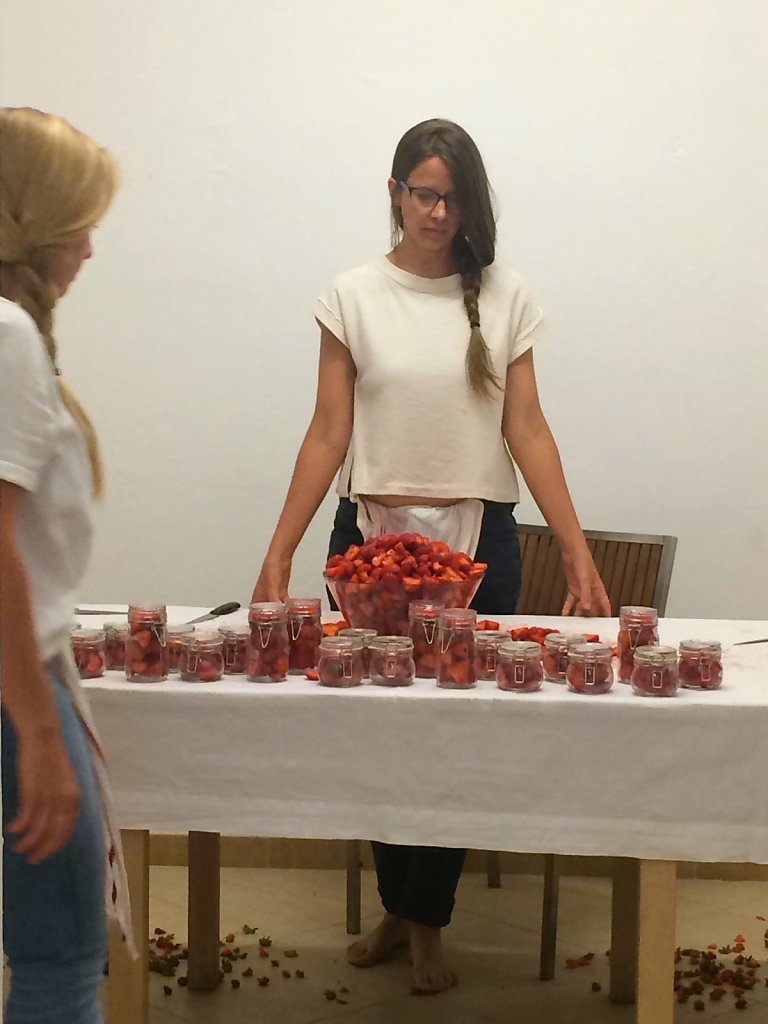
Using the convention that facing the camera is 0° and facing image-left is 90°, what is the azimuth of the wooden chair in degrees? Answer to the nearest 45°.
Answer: approximately 45°

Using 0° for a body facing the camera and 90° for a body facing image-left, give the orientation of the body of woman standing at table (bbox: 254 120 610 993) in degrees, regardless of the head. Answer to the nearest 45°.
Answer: approximately 0°

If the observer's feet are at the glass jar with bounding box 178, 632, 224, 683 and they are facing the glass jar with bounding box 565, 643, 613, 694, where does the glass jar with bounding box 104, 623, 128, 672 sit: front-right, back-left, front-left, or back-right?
back-left

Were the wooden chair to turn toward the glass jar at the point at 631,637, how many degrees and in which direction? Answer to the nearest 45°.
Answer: approximately 45° to its left

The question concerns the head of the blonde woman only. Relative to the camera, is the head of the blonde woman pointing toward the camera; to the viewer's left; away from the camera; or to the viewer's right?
to the viewer's right

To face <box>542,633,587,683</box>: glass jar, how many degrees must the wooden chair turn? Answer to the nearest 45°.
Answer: approximately 45° to its left
